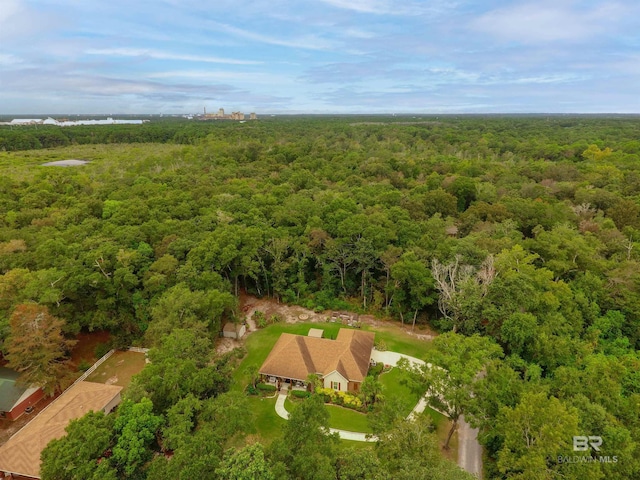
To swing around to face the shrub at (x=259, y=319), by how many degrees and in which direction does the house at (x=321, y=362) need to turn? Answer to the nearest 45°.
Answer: approximately 135° to its right

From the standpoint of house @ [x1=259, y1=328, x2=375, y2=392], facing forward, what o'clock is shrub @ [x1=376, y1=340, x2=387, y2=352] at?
The shrub is roughly at 8 o'clock from the house.

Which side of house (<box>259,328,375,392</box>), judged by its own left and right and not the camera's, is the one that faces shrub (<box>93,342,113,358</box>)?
right

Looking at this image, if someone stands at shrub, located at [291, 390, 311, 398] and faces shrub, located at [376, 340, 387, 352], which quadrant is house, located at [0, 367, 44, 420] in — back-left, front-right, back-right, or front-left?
back-left

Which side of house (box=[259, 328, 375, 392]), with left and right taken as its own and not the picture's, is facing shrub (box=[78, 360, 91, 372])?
right

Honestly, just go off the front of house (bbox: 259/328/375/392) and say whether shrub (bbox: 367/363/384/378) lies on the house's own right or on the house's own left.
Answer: on the house's own left

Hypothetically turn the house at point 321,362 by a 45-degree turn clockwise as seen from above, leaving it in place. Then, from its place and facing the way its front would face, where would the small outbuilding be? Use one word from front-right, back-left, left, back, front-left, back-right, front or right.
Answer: right

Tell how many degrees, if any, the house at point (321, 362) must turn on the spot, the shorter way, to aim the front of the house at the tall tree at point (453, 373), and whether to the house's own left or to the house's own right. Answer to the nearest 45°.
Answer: approximately 45° to the house's own left

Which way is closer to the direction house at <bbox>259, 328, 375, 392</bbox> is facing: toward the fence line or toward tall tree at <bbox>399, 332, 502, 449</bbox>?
the tall tree

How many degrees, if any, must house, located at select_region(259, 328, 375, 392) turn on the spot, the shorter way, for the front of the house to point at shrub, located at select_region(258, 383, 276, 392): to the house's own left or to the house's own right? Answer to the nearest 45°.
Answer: approximately 90° to the house's own right

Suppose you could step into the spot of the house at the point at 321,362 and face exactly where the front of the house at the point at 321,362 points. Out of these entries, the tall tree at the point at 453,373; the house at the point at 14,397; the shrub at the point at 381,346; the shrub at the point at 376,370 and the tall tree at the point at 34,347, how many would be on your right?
2

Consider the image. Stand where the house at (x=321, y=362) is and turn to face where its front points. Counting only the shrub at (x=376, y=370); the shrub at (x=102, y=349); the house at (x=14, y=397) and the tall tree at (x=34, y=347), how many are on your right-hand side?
3

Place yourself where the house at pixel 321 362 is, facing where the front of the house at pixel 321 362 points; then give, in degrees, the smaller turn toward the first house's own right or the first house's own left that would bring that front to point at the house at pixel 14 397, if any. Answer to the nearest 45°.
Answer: approximately 90° to the first house's own right

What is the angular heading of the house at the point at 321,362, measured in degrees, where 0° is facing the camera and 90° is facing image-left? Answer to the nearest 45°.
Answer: approximately 0°

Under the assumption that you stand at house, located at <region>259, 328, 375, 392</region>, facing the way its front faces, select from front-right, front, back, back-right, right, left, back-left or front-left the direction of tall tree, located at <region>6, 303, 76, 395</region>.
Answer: right
